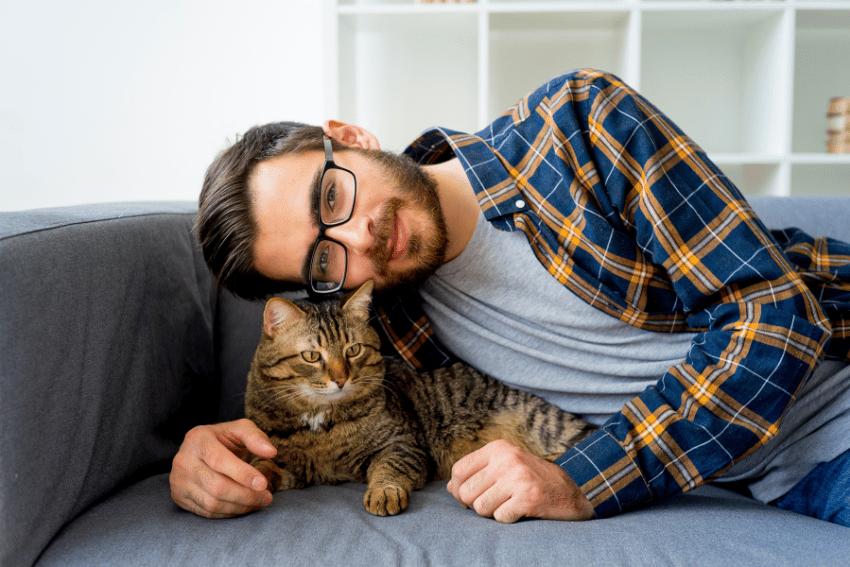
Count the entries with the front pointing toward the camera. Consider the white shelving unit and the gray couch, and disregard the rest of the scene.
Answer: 2

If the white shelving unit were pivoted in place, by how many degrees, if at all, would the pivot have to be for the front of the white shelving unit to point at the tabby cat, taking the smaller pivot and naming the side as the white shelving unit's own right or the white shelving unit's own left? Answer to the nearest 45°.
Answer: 0° — it already faces it

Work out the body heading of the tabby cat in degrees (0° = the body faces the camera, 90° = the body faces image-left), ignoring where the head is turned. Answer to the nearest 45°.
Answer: approximately 45°

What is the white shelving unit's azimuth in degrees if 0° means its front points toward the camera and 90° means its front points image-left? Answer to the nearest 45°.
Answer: approximately 0°

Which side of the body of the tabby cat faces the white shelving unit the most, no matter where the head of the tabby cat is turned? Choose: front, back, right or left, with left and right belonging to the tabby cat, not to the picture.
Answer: back

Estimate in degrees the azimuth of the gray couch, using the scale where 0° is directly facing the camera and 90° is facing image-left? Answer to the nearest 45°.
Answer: approximately 0°
